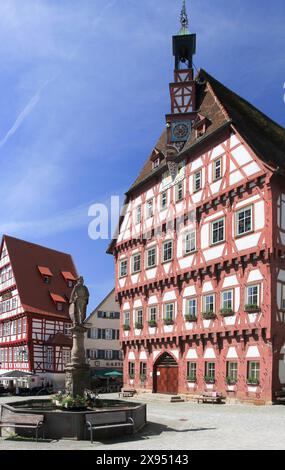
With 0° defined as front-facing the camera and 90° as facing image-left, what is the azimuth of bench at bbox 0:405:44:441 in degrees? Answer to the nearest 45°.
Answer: approximately 45°

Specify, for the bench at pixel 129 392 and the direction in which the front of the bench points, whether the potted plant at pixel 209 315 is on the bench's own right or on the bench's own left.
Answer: on the bench's own left

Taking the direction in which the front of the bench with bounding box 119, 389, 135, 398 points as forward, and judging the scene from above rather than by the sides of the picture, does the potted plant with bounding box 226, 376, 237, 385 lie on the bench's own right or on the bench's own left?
on the bench's own left

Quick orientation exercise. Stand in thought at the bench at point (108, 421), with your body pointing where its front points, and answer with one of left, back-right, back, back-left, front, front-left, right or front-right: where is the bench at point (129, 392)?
back-left

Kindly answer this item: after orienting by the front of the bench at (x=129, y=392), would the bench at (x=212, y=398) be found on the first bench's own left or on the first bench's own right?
on the first bench's own left

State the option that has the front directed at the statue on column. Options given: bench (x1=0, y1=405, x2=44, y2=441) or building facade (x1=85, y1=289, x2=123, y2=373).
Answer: the building facade

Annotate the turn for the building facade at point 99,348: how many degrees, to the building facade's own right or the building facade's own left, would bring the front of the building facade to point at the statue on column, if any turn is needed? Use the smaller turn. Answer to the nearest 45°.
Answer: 0° — it already faces it
